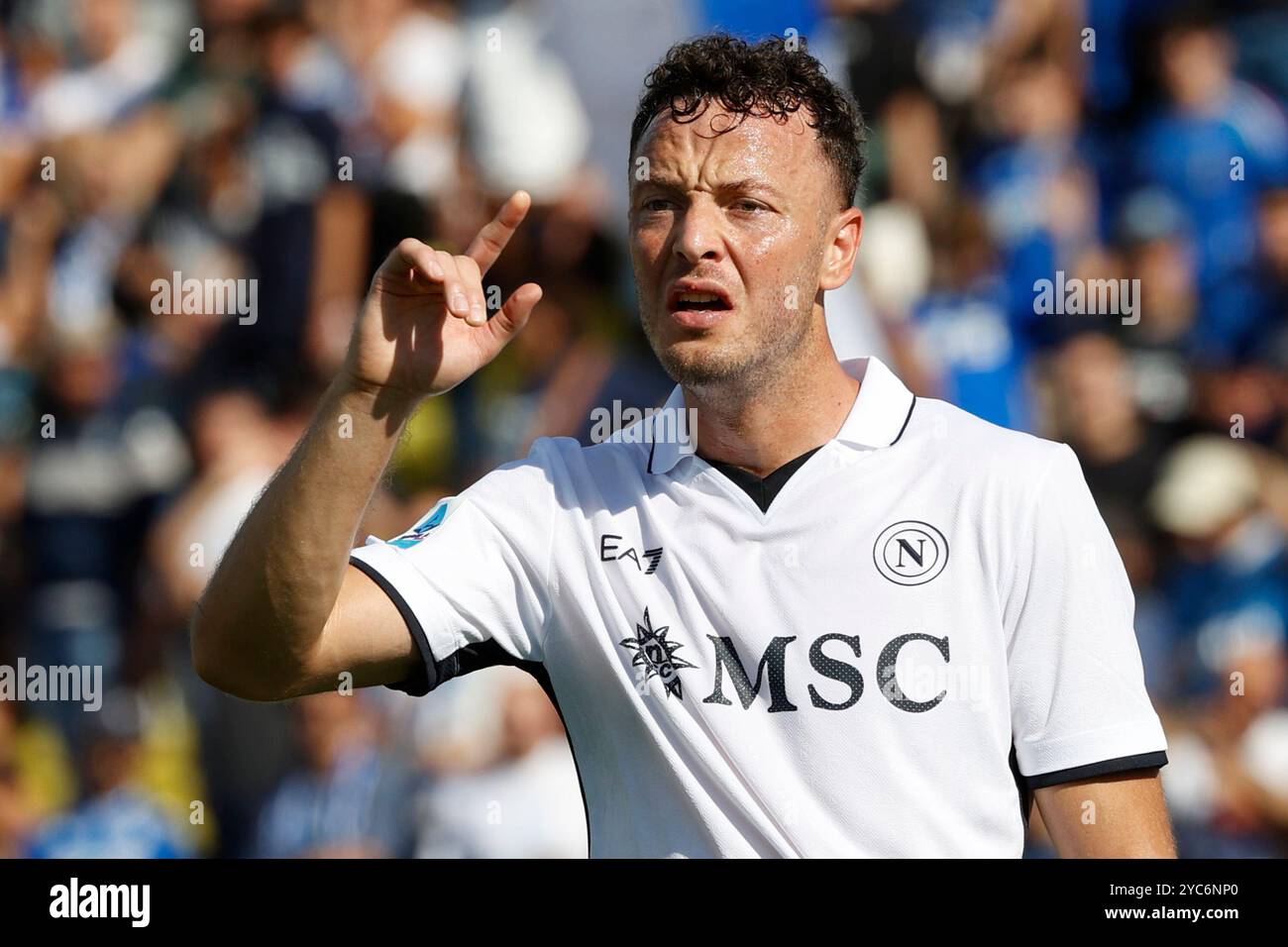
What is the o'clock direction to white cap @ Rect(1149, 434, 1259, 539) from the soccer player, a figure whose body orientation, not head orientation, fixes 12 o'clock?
The white cap is roughly at 7 o'clock from the soccer player.

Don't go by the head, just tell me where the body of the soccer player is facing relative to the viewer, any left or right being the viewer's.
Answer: facing the viewer

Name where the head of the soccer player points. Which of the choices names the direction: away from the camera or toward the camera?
toward the camera
